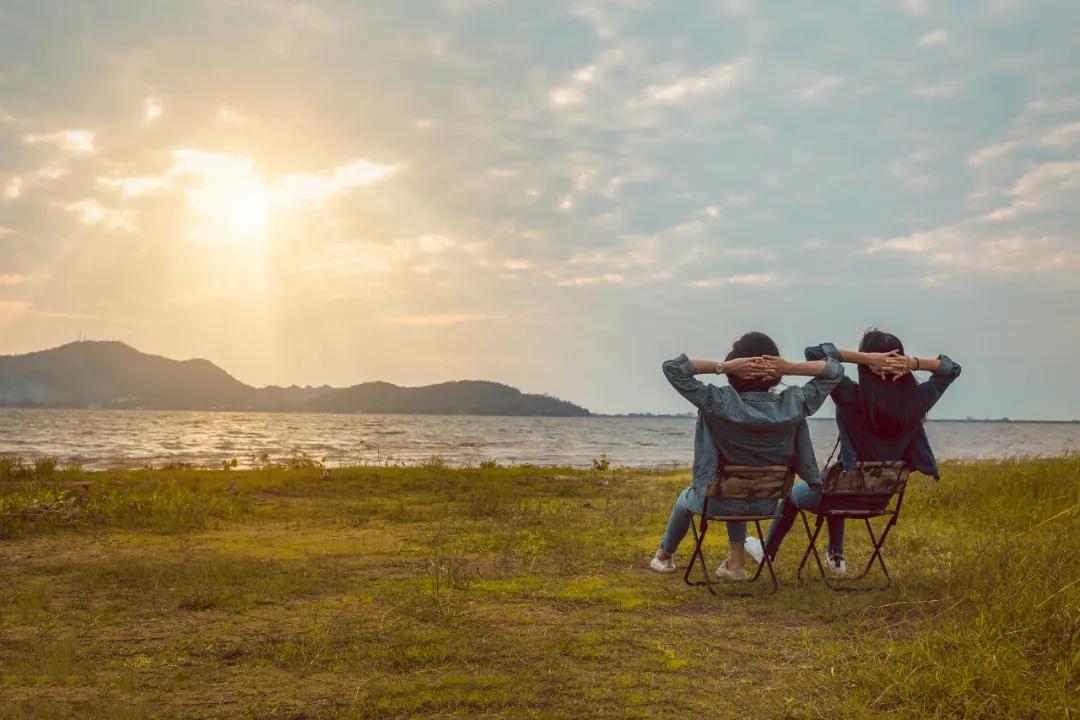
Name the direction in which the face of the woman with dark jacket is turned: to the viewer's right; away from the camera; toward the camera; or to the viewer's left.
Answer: away from the camera

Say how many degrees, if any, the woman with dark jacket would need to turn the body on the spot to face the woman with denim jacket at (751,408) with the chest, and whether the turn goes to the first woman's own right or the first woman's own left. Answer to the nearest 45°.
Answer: approximately 90° to the first woman's own left

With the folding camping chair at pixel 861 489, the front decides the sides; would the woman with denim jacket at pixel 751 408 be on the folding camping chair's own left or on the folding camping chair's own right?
on the folding camping chair's own left

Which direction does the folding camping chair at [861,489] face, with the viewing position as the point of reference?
facing away from the viewer and to the left of the viewer

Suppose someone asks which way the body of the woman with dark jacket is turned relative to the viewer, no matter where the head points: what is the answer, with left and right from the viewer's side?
facing away from the viewer and to the left of the viewer

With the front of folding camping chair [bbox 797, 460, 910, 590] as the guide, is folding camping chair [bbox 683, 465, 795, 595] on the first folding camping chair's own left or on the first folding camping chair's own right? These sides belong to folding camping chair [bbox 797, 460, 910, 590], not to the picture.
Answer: on the first folding camping chair's own left

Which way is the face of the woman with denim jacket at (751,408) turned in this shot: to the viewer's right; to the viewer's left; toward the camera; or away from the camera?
away from the camera
